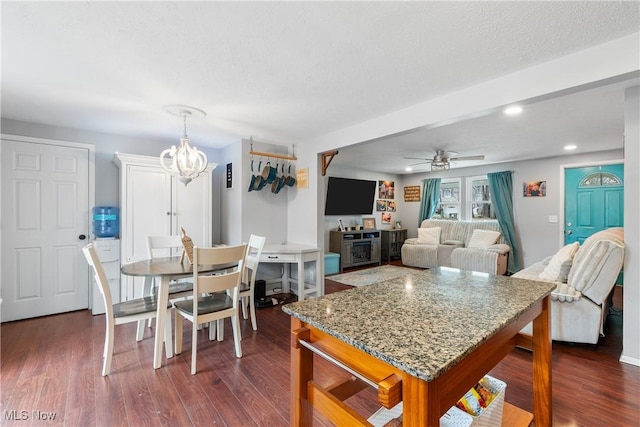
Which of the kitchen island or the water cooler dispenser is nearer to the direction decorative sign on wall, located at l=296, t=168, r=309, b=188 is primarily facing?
the kitchen island

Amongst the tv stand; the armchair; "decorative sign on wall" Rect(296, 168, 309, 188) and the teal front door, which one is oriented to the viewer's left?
the armchair

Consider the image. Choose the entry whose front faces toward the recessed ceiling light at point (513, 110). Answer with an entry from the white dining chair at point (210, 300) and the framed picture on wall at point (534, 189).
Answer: the framed picture on wall

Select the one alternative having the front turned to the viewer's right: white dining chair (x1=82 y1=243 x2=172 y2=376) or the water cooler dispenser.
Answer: the white dining chair

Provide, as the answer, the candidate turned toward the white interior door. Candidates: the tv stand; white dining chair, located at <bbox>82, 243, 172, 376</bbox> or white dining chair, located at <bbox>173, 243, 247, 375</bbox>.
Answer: white dining chair, located at <bbox>173, 243, 247, 375</bbox>

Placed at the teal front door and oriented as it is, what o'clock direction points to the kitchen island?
The kitchen island is roughly at 12 o'clock from the teal front door.

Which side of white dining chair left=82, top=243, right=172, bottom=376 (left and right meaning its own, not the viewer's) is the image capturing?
right

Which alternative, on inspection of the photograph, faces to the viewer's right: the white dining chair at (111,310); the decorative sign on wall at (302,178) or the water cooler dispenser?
the white dining chair

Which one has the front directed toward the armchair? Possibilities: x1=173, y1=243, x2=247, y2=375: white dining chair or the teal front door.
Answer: the teal front door

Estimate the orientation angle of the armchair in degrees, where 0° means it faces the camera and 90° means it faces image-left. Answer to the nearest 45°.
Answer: approximately 90°

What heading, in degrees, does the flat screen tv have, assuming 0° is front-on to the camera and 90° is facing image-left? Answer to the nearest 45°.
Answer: approximately 315°
